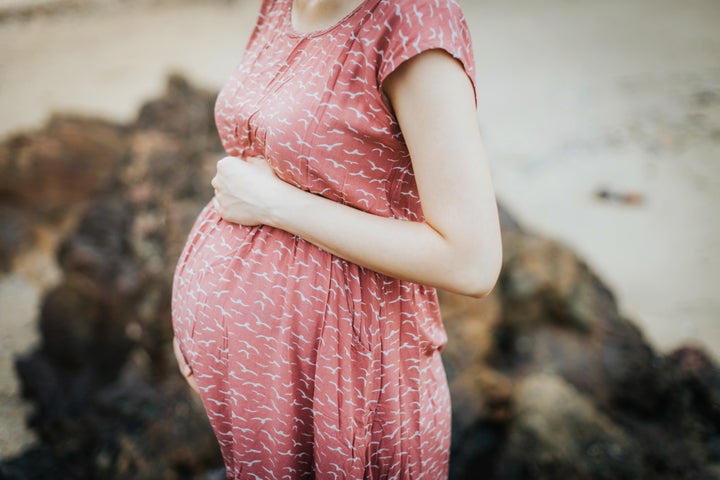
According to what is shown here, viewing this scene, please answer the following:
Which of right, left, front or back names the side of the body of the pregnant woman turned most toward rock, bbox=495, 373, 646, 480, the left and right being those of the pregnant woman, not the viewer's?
back

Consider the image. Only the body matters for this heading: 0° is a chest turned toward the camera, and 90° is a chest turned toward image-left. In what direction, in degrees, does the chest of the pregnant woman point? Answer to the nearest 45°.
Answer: approximately 45°
